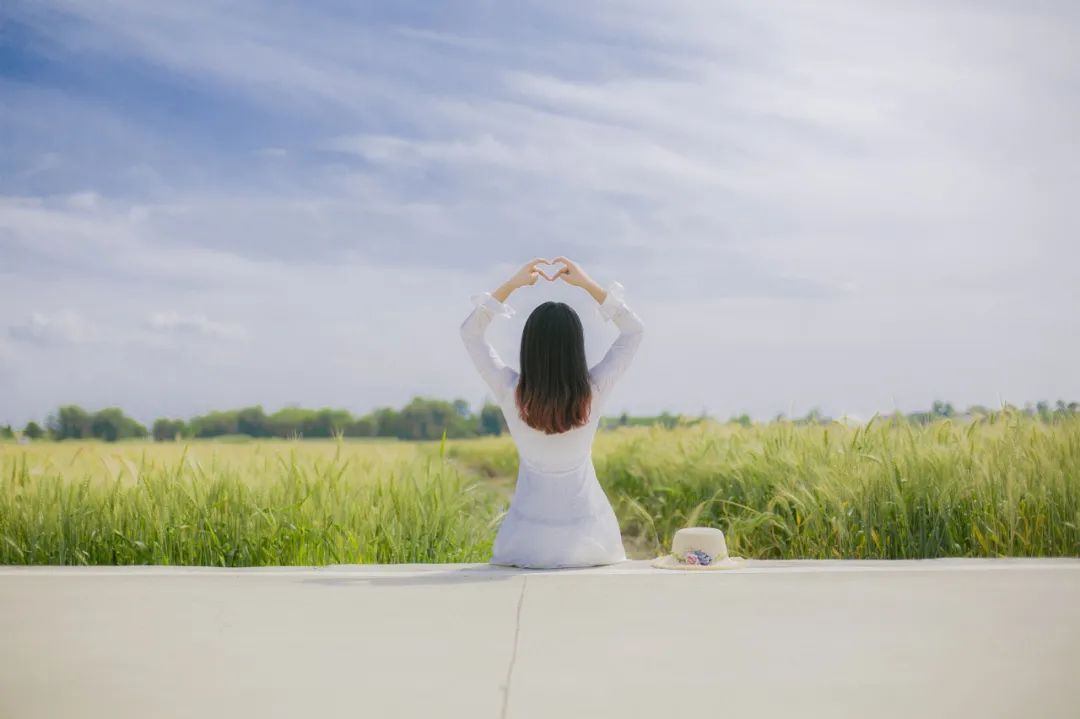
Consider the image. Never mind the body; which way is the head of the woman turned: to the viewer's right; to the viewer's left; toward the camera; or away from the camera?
away from the camera

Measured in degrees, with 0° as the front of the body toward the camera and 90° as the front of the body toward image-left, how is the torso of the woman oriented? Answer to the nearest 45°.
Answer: approximately 180°
